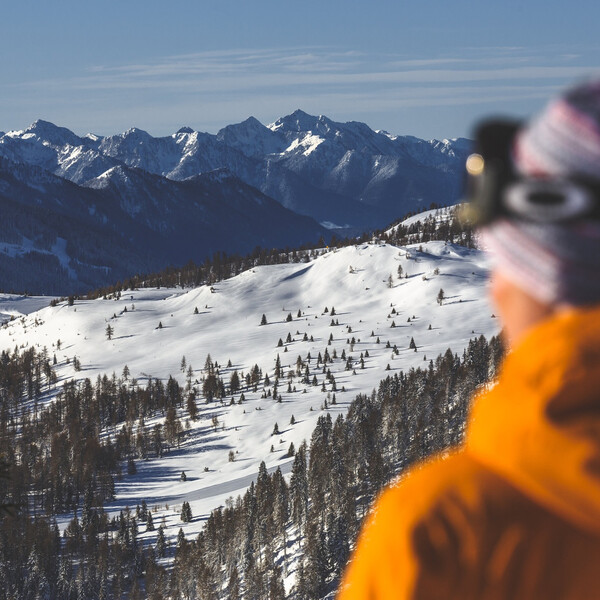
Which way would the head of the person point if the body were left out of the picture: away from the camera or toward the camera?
away from the camera

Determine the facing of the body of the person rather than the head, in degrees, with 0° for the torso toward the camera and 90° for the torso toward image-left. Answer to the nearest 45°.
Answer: approximately 135°
